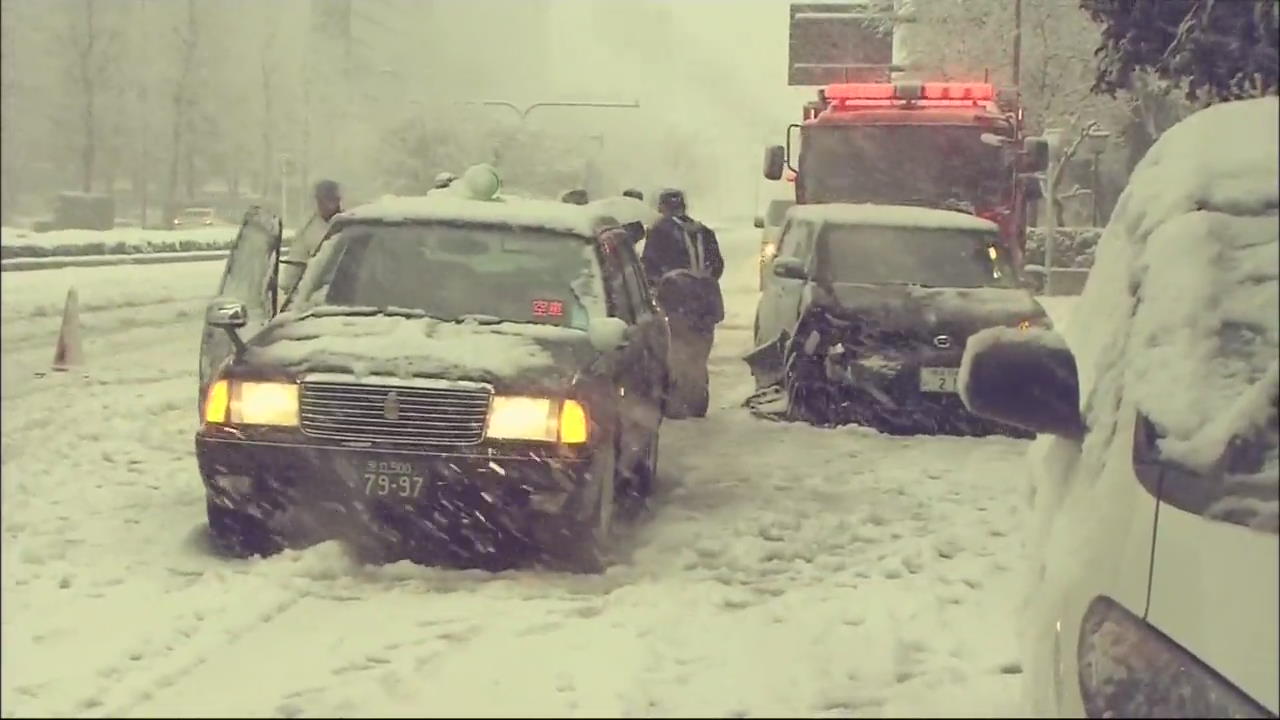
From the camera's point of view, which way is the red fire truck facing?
toward the camera

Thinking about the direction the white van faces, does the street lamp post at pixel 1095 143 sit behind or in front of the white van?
behind

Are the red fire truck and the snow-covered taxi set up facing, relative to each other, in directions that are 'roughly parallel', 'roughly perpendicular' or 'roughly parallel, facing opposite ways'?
roughly parallel

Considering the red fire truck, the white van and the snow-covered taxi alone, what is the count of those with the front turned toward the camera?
3

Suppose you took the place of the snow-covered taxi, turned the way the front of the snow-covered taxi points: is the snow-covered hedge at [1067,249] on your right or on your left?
on your left

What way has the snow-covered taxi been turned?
toward the camera

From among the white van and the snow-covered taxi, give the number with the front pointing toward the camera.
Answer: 2

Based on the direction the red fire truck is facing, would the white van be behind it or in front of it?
in front
